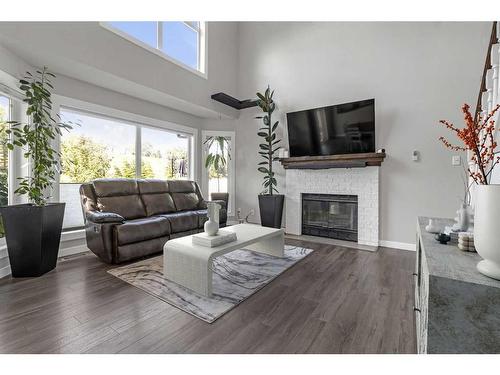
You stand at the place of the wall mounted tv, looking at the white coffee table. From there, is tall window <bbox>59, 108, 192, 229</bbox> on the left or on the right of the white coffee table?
right

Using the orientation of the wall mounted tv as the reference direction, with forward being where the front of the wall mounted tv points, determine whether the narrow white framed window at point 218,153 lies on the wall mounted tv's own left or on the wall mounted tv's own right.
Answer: on the wall mounted tv's own right

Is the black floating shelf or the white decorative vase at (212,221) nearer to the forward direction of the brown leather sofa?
the white decorative vase

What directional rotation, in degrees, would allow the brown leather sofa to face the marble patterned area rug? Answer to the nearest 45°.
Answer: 0° — it already faces it

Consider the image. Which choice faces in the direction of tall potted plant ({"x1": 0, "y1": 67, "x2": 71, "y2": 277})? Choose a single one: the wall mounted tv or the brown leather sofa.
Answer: the wall mounted tv

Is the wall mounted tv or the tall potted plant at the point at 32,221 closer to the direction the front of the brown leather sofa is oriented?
the wall mounted tv

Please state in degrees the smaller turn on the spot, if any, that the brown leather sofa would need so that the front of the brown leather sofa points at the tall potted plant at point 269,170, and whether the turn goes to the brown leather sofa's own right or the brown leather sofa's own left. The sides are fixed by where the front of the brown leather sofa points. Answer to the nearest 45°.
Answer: approximately 45° to the brown leather sofa's own left

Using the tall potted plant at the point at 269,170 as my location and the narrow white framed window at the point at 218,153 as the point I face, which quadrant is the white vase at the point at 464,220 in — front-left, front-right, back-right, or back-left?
back-left

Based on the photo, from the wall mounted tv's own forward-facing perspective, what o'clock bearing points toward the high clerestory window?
The high clerestory window is roughly at 1 o'clock from the wall mounted tv.

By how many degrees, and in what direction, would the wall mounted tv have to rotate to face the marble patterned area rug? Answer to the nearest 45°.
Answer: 0° — it already faces it

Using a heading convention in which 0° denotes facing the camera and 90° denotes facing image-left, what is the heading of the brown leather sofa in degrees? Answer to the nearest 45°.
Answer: approximately 315°

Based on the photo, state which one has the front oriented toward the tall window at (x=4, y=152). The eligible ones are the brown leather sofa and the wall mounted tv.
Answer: the wall mounted tv

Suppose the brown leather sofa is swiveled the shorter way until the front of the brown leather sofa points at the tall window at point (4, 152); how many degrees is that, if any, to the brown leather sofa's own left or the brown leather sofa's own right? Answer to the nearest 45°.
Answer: approximately 135° to the brown leather sofa's own right
